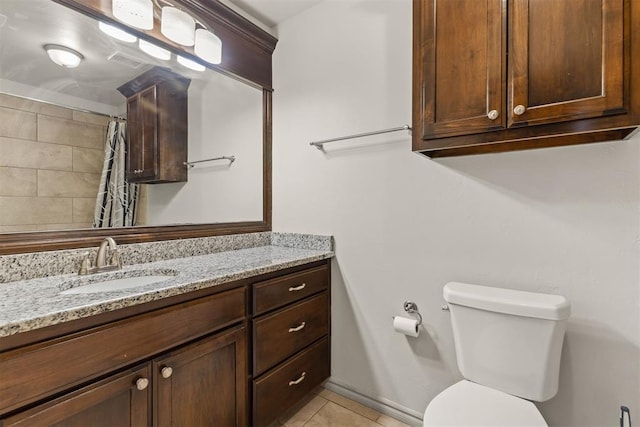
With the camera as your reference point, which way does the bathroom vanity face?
facing the viewer and to the right of the viewer

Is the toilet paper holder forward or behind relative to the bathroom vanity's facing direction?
forward

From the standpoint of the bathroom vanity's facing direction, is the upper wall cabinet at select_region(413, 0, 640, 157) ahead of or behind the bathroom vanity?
ahead

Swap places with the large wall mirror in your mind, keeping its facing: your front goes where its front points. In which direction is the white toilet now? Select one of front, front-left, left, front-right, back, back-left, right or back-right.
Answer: front

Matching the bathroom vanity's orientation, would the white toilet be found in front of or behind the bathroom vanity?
in front

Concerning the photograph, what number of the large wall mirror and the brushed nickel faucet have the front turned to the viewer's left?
0

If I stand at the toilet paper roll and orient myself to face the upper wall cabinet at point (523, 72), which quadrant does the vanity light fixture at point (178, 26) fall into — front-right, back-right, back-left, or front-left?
back-right

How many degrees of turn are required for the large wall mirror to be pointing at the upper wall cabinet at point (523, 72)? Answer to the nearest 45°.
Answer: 0° — it already faces it

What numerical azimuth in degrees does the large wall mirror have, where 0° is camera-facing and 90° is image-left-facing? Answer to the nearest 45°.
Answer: approximately 315°
